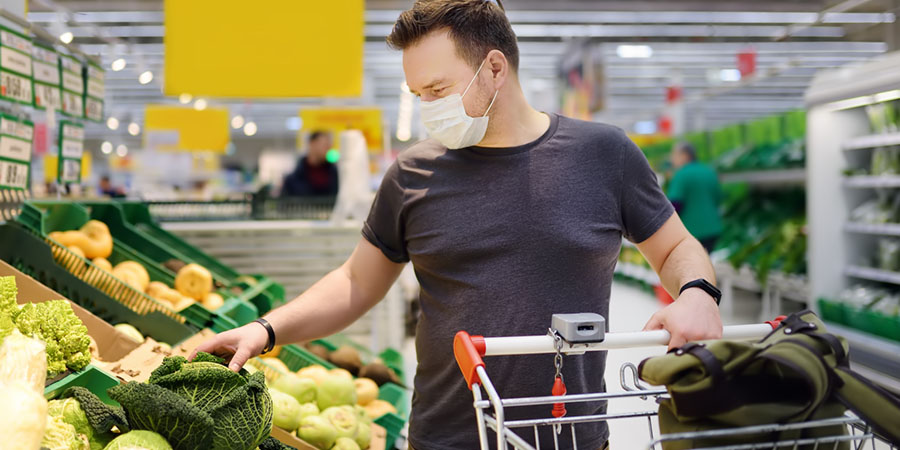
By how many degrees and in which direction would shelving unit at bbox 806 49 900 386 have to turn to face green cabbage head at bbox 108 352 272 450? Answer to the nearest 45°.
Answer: approximately 45° to its left

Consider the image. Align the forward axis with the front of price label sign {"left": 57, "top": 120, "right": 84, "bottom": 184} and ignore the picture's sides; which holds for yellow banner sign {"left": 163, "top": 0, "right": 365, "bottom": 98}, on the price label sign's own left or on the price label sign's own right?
on the price label sign's own left

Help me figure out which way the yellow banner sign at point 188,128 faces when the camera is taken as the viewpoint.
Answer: facing the viewer

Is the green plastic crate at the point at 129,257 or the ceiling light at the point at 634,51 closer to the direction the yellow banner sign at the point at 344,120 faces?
the green plastic crate

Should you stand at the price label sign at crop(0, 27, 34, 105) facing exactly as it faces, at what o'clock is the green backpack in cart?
The green backpack in cart is roughly at 1 o'clock from the price label sign.

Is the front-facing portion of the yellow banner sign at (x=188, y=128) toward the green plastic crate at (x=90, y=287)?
yes

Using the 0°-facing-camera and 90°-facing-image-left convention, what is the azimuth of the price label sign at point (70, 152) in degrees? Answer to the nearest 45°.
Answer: approximately 315°

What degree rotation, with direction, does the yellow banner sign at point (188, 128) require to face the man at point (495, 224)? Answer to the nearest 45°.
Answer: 0° — it already faces them

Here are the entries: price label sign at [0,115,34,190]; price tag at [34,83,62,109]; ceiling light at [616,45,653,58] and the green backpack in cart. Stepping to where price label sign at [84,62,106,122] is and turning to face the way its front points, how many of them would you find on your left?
1

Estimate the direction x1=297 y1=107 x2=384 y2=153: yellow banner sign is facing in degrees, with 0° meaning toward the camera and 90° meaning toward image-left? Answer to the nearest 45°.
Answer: approximately 0°

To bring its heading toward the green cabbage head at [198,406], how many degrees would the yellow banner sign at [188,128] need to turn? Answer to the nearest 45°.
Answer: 0° — it already faces it

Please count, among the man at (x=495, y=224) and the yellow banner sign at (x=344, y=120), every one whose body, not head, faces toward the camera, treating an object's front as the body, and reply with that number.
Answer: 2

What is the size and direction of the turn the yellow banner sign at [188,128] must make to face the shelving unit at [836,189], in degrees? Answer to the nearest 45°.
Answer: approximately 45° to its left

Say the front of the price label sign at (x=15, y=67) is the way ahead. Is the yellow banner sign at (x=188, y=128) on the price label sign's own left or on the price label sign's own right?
on the price label sign's own left
